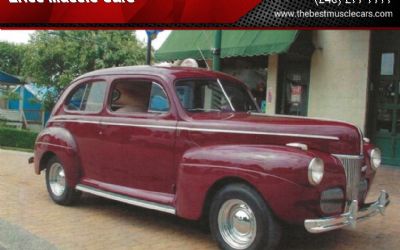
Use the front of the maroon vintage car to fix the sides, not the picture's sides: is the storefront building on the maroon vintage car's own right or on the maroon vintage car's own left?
on the maroon vintage car's own left

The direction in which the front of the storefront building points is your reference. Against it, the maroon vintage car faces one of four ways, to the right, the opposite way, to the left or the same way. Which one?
to the left

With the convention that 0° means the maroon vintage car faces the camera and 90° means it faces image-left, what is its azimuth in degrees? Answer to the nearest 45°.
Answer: approximately 315°

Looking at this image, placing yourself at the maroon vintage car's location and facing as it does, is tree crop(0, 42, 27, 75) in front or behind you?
behind

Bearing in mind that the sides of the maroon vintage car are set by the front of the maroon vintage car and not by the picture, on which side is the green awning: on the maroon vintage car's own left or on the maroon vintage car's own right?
on the maroon vintage car's own left

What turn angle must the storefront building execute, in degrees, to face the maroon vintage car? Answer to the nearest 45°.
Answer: approximately 45° to its left

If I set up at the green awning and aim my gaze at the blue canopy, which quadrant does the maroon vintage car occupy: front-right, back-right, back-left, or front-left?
back-left

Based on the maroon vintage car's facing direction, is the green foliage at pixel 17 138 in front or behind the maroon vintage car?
behind

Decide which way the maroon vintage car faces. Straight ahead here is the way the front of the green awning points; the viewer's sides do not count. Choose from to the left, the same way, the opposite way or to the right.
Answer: to the left

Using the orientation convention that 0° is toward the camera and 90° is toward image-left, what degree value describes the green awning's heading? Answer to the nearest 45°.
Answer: approximately 45°

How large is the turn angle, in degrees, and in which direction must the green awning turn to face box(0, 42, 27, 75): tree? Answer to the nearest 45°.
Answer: approximately 90° to its right
